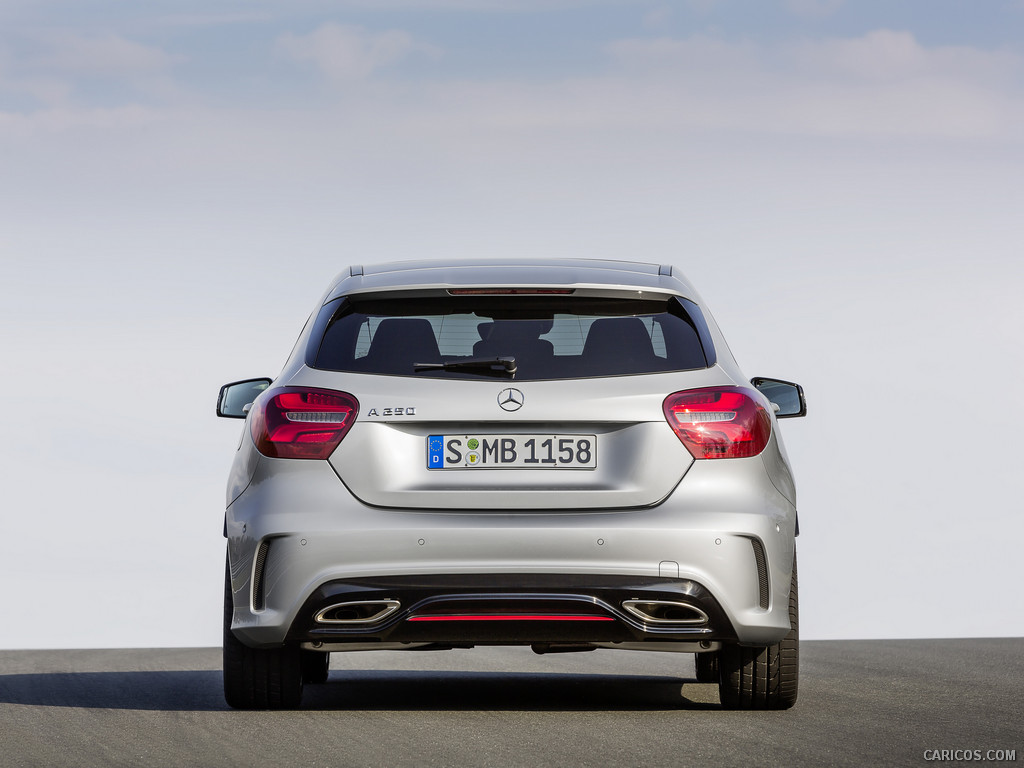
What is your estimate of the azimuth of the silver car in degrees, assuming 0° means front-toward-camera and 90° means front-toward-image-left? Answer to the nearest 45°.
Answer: approximately 180°
